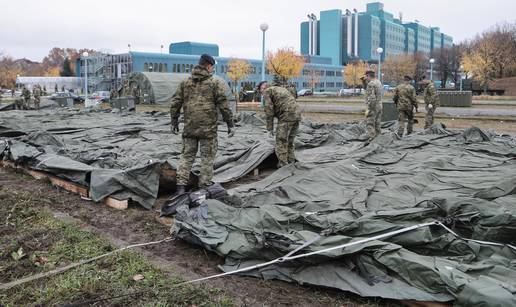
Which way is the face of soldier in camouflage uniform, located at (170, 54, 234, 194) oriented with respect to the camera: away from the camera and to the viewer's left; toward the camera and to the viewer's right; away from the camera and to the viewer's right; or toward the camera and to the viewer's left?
away from the camera and to the viewer's right

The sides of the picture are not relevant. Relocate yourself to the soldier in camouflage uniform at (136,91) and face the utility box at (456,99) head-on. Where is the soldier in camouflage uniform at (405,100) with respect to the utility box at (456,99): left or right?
right

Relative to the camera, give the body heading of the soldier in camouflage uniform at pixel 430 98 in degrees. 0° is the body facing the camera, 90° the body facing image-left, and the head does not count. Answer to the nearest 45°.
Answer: approximately 90°

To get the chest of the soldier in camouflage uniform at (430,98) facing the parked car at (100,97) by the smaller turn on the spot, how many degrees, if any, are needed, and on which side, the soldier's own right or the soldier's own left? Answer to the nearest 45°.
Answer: approximately 45° to the soldier's own right
